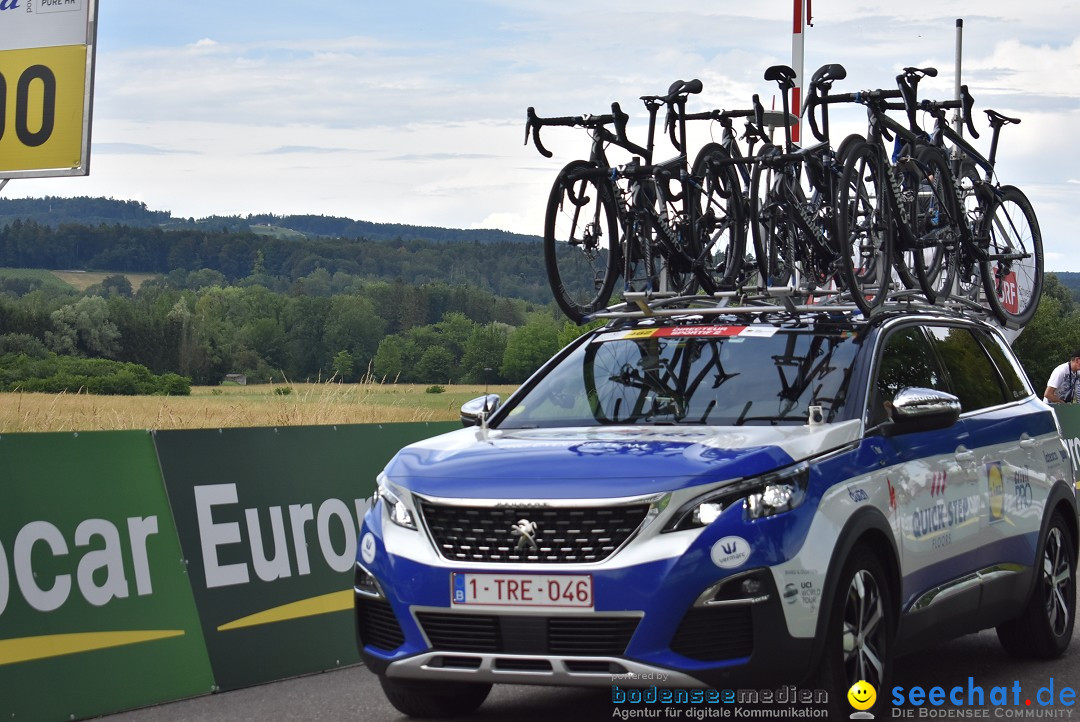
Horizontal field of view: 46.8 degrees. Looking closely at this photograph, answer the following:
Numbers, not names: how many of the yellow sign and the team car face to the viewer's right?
0

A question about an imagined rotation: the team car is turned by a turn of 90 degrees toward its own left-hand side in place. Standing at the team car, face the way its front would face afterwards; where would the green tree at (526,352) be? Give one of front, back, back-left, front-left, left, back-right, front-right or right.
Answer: back-left

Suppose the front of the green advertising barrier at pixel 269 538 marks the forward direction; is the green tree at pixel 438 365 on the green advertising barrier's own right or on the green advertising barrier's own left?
on the green advertising barrier's own left

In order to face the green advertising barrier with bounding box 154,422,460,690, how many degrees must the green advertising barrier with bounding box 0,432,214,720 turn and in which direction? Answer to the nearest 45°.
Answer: approximately 90° to its left

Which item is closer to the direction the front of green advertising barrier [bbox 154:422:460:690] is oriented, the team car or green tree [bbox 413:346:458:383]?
the team car

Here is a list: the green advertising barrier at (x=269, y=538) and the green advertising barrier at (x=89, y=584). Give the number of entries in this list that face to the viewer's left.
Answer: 0

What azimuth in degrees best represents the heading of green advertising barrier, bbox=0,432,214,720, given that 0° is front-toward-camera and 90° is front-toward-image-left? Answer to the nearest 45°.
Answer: approximately 315°

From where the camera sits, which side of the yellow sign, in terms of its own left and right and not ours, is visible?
front
